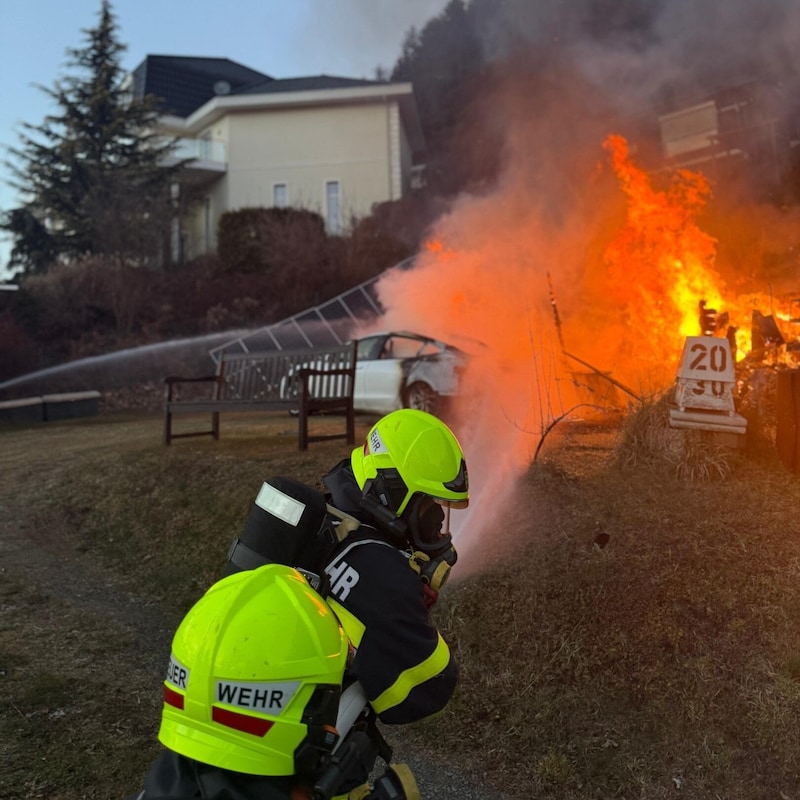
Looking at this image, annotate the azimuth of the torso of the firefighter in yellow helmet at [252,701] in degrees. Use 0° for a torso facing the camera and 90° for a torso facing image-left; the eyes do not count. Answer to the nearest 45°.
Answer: approximately 225°

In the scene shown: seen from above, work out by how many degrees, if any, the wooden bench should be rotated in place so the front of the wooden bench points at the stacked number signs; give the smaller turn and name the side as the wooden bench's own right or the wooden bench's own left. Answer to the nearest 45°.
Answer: approximately 90° to the wooden bench's own left

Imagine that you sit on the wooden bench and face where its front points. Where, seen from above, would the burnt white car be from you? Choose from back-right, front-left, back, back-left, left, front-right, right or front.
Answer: back

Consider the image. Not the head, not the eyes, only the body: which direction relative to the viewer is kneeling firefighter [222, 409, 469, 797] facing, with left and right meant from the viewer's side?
facing to the right of the viewer

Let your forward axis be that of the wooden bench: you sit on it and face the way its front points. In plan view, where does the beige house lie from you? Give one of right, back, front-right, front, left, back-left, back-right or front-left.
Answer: back-right

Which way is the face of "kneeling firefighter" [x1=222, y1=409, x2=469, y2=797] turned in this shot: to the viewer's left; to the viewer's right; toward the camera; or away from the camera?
to the viewer's right

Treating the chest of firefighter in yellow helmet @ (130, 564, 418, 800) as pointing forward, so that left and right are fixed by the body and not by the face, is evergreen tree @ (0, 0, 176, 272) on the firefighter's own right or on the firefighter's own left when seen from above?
on the firefighter's own left

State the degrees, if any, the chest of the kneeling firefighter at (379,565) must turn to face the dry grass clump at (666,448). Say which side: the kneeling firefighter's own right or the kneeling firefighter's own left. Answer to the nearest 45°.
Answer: approximately 45° to the kneeling firefighter's own left

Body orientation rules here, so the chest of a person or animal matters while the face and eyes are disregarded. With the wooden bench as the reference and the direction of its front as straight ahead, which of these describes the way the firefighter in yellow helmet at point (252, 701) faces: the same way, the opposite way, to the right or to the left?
the opposite way
